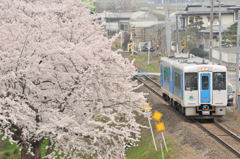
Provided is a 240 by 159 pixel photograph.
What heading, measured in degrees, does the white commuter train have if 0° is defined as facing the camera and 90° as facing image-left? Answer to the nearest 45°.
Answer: approximately 0°

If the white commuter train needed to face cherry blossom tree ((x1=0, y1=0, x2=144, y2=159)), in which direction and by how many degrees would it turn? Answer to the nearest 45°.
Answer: approximately 45° to its right
